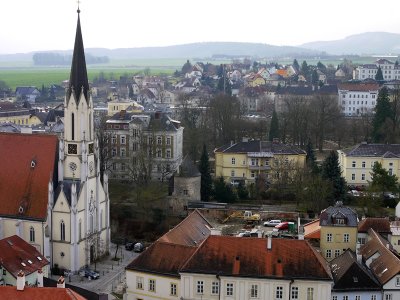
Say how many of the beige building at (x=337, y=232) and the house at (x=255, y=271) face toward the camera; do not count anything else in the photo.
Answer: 2

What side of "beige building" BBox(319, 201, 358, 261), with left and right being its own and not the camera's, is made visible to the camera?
front

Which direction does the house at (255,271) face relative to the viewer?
toward the camera

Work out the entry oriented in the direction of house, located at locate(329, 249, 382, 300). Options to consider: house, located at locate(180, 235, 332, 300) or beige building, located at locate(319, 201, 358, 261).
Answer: the beige building

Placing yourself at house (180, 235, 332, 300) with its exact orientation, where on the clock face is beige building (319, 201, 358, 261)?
The beige building is roughly at 7 o'clock from the house.

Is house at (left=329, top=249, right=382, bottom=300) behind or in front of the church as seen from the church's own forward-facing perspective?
in front

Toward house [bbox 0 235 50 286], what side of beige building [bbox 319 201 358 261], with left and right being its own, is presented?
right

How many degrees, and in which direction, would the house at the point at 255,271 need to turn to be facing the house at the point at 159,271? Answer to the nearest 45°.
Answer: approximately 90° to its right

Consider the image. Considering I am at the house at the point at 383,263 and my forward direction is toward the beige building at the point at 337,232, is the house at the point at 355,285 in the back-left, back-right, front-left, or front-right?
back-left

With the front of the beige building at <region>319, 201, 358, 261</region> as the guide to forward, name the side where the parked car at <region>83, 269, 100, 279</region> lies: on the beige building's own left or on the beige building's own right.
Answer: on the beige building's own right

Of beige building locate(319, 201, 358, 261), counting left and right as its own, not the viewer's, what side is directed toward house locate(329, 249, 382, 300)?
front

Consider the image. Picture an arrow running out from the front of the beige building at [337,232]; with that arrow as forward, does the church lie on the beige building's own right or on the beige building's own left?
on the beige building's own right

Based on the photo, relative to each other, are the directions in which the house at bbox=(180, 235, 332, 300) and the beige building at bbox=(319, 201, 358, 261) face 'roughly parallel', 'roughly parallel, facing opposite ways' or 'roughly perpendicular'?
roughly parallel

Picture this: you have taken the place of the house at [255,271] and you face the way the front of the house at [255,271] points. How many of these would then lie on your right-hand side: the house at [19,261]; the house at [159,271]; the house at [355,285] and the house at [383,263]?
2

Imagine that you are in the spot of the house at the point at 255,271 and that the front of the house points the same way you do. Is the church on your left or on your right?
on your right

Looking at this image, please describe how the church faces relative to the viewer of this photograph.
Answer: facing the viewer and to the right of the viewer
